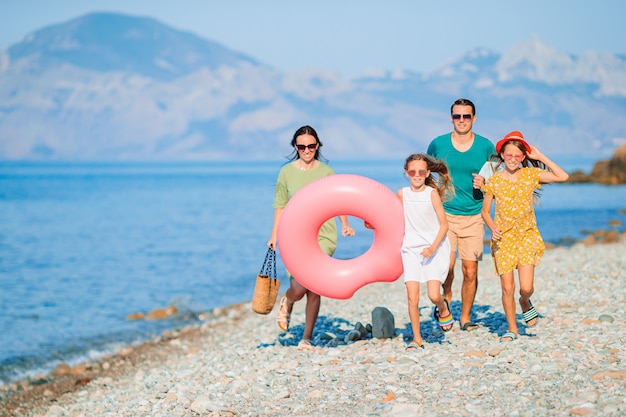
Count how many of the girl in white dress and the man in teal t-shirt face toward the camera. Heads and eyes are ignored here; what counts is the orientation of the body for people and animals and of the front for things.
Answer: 2

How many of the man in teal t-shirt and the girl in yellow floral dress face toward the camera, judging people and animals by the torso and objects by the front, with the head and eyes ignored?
2

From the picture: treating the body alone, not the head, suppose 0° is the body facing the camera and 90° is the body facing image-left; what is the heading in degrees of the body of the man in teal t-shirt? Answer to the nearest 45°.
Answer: approximately 0°

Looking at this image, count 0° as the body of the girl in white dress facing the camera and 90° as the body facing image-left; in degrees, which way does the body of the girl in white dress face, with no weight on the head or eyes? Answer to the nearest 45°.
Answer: approximately 0°
